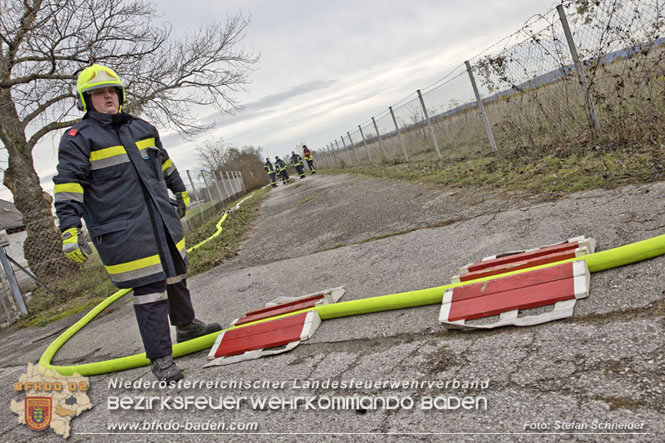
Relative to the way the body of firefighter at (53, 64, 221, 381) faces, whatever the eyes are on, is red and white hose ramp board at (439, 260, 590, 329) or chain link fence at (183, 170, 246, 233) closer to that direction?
the red and white hose ramp board

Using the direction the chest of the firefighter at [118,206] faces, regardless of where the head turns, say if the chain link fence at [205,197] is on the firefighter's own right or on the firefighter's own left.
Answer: on the firefighter's own left

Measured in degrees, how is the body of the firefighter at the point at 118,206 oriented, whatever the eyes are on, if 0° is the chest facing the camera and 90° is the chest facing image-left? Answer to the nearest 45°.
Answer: approximately 315°
